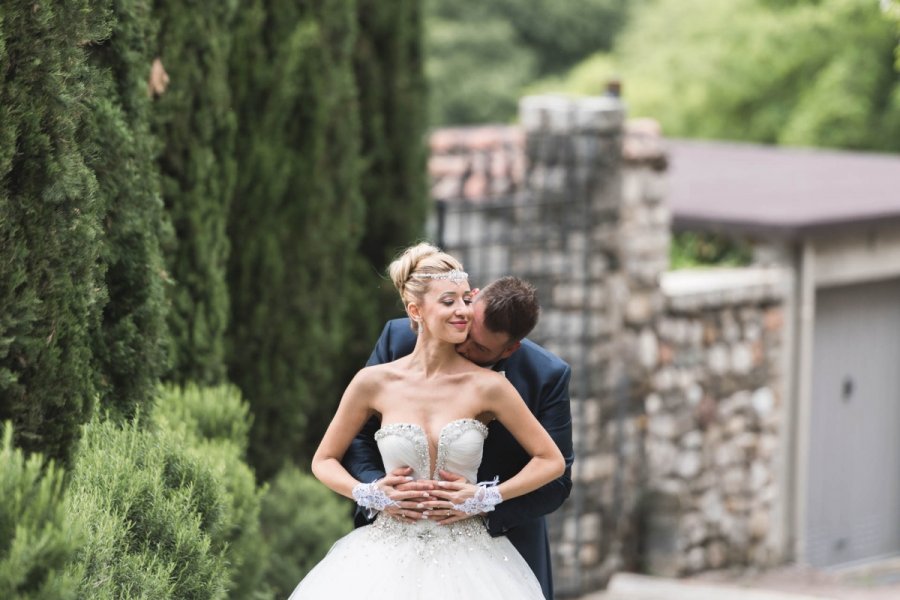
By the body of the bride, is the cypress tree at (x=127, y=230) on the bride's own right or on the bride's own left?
on the bride's own right

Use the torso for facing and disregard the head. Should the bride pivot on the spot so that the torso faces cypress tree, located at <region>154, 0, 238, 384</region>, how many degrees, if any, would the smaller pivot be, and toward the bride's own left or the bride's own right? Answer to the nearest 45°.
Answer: approximately 135° to the bride's own right

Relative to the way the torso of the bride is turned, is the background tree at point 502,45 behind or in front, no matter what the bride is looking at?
behind

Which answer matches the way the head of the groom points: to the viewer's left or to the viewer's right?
to the viewer's left

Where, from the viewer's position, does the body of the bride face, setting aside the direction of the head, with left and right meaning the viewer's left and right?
facing the viewer

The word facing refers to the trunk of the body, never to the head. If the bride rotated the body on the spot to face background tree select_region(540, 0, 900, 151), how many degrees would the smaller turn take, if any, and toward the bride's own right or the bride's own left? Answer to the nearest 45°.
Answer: approximately 180°

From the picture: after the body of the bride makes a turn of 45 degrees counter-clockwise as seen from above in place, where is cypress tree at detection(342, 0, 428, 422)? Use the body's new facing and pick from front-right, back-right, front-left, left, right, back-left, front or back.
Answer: back-left

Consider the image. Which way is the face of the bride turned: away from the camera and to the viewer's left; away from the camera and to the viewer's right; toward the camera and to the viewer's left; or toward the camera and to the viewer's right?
toward the camera and to the viewer's right

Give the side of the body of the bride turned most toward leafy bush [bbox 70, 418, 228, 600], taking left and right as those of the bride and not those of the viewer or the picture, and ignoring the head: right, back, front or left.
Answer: right

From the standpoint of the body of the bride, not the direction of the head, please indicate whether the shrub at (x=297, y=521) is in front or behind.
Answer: behind
